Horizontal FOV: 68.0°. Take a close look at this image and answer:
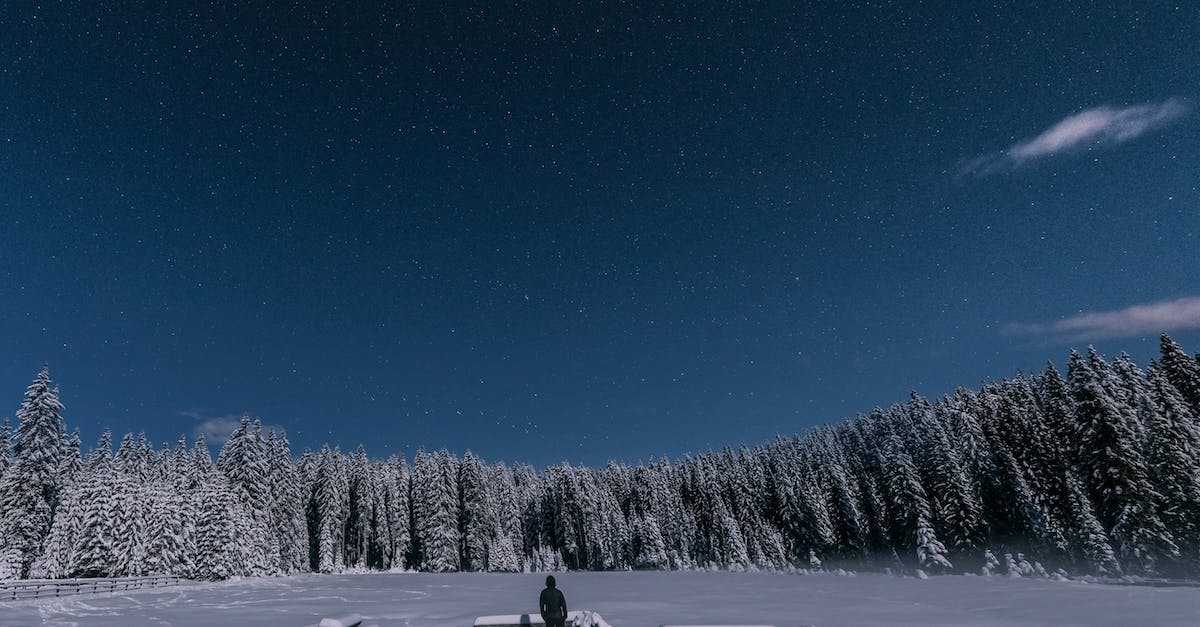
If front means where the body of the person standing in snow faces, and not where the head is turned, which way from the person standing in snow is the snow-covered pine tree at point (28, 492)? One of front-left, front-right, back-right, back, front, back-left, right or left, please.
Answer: front-left

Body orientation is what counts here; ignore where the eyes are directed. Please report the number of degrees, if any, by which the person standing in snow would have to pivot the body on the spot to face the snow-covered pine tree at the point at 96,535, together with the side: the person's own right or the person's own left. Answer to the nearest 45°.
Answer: approximately 45° to the person's own left

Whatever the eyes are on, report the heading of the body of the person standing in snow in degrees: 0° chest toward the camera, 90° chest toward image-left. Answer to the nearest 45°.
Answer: approximately 180°

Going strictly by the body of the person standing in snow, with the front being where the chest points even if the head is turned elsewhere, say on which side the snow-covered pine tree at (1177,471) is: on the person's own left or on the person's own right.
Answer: on the person's own right

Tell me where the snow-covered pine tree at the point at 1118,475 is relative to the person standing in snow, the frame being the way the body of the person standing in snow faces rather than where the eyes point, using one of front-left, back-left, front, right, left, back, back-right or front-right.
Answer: front-right
